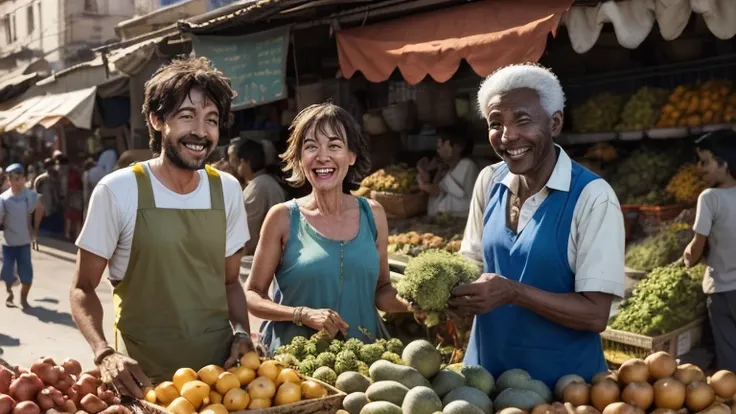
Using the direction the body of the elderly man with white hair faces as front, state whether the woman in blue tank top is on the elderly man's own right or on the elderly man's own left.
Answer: on the elderly man's own right

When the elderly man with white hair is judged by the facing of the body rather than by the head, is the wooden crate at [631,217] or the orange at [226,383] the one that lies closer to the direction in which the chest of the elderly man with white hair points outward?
the orange

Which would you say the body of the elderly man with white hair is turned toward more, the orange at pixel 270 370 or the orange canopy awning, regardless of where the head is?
the orange

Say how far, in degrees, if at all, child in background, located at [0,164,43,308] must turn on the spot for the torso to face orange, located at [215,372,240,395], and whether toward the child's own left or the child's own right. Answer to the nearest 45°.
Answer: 0° — they already face it

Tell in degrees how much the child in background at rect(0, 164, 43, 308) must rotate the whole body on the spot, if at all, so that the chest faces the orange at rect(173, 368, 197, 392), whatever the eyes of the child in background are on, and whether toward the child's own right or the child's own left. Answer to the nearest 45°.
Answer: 0° — they already face it

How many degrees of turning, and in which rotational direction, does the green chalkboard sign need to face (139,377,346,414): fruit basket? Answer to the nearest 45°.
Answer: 0° — it already faces it

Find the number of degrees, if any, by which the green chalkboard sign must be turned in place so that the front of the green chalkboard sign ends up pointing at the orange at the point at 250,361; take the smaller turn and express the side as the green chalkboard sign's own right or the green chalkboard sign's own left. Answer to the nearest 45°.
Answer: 0° — it already faces it

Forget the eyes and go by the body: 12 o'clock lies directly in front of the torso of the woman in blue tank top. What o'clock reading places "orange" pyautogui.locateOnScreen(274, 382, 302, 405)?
The orange is roughly at 12 o'clock from the woman in blue tank top.

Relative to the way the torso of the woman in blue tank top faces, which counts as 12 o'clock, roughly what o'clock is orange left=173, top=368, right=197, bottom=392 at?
The orange is roughly at 1 o'clock from the woman in blue tank top.

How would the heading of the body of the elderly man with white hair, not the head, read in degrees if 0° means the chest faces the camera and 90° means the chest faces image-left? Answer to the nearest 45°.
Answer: approximately 45°

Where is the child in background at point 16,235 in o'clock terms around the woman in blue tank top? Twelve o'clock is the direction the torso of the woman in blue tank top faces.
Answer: The child in background is roughly at 5 o'clock from the woman in blue tank top.
